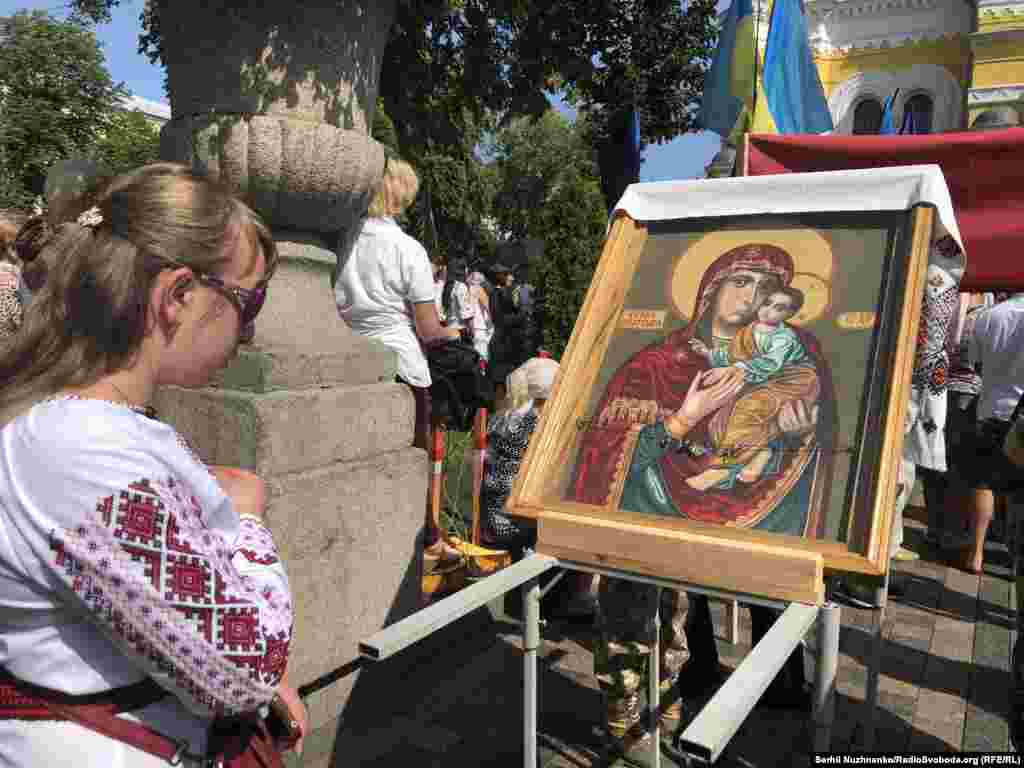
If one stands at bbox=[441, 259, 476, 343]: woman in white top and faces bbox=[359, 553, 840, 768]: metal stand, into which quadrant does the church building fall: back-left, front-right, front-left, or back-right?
back-left

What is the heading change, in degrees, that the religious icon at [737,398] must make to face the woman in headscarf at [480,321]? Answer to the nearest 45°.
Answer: approximately 135° to its right

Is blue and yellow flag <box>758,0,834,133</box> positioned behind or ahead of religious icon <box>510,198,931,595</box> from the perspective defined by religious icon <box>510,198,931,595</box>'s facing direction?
behind

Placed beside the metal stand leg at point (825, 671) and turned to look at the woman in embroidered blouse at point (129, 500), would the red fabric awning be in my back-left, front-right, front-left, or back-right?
back-right

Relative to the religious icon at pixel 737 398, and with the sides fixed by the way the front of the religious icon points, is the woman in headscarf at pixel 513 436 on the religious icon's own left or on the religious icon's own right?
on the religious icon's own right
